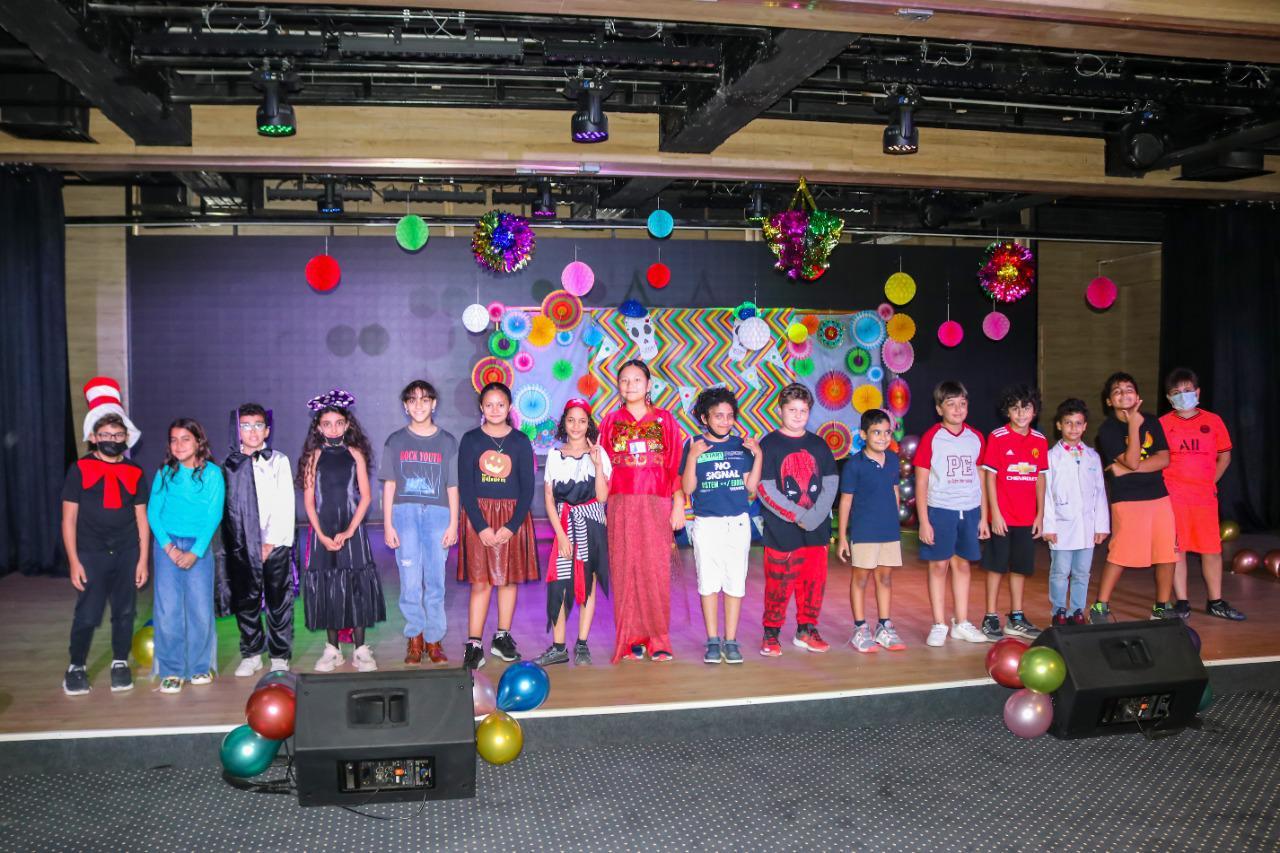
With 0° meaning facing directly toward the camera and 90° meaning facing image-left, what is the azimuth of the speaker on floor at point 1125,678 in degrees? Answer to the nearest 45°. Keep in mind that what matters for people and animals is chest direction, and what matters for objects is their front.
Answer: approximately 180°

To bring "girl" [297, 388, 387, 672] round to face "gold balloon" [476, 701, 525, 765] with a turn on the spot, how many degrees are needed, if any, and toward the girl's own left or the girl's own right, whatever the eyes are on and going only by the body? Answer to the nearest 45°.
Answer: approximately 45° to the girl's own left

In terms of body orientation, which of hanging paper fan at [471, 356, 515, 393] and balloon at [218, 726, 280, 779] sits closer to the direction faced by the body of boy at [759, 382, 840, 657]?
the balloon

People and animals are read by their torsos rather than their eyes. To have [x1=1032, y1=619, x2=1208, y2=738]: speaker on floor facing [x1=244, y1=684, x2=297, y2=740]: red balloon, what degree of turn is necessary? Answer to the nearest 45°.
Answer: approximately 135° to its left

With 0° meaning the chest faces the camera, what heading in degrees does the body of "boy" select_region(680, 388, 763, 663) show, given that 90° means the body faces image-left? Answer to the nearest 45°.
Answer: approximately 0°

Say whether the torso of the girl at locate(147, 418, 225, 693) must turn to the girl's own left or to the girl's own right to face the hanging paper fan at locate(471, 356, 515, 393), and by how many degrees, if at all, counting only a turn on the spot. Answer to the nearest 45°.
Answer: approximately 135° to the girl's own left

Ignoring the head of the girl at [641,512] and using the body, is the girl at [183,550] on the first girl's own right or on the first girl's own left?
on the first girl's own right

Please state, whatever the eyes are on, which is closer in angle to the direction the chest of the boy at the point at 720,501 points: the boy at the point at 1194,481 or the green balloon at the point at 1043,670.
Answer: the green balloon
